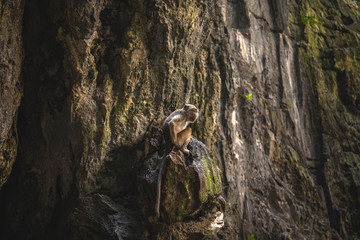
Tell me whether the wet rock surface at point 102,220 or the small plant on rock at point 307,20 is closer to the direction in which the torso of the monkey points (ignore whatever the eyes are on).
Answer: the small plant on rock

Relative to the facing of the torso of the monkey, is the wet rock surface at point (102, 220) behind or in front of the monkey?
behind

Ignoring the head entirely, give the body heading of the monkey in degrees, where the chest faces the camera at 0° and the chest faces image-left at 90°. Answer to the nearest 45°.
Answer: approximately 270°

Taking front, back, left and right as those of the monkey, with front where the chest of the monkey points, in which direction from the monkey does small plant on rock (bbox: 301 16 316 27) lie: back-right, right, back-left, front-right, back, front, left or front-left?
front-left
